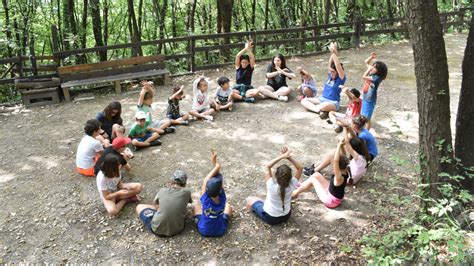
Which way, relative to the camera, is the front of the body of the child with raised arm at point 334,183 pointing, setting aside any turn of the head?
to the viewer's left

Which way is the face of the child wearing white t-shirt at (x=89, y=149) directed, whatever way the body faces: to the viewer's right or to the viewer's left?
to the viewer's right

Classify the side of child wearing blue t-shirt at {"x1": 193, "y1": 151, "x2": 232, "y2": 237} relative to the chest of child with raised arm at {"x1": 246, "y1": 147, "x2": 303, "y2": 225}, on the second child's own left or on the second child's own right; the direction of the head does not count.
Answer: on the second child's own left

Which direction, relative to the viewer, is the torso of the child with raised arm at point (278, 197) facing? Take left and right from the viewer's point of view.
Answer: facing away from the viewer and to the left of the viewer

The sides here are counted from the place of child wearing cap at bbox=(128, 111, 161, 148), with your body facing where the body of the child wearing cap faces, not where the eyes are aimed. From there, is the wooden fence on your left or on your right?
on your left

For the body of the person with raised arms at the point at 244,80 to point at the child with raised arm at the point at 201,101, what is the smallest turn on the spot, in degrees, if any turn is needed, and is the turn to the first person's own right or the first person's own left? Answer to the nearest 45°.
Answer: approximately 45° to the first person's own right

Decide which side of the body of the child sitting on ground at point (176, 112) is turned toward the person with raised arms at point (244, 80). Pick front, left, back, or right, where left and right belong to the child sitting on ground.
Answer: left

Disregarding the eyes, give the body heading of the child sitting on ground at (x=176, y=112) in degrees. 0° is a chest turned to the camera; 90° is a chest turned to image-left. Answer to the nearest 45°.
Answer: approximately 315°

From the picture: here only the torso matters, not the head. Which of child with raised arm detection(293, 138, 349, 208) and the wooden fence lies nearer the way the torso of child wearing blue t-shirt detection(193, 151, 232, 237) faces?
the wooden fence
